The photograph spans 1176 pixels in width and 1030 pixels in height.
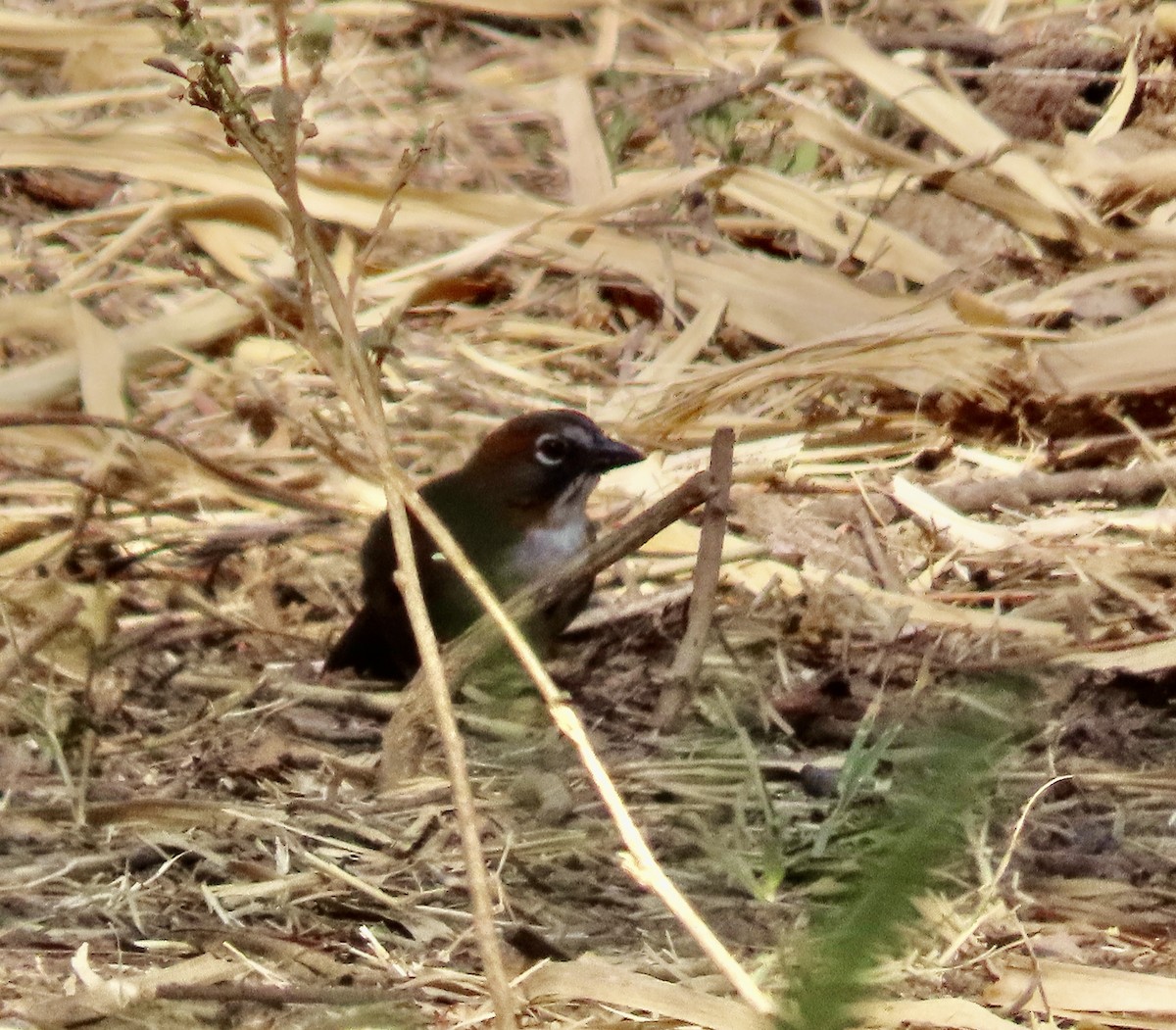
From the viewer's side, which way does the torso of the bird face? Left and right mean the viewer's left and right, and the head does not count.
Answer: facing to the right of the viewer
